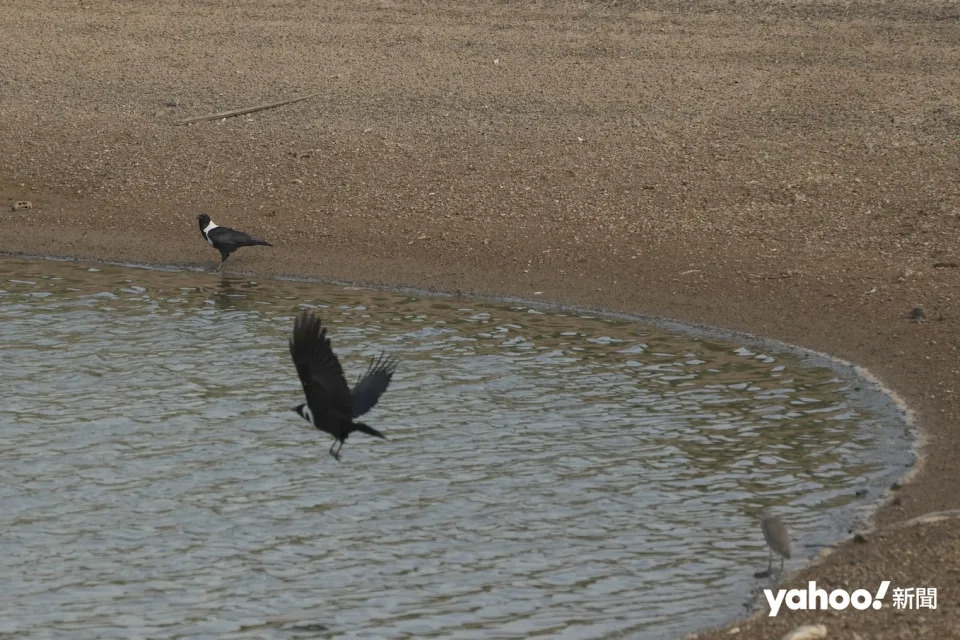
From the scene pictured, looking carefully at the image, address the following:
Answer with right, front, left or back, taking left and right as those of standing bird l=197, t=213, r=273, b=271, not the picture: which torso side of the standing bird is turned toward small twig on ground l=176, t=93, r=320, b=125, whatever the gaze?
right

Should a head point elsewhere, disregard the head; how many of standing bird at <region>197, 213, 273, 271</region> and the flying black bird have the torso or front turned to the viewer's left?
2

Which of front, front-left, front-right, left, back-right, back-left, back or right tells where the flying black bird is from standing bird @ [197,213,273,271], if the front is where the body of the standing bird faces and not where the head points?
left

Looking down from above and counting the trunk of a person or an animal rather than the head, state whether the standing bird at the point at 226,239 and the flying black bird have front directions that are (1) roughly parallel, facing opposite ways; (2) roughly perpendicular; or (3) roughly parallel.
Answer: roughly parallel

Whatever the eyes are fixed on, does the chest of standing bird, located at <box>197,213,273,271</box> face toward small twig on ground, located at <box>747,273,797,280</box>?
no

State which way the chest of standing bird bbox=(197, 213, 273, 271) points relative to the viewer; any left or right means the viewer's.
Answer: facing to the left of the viewer

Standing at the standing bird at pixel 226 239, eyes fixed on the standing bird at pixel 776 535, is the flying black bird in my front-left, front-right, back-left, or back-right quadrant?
front-right

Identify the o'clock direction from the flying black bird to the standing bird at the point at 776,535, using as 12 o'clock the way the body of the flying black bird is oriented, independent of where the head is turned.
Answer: The standing bird is roughly at 6 o'clock from the flying black bird.

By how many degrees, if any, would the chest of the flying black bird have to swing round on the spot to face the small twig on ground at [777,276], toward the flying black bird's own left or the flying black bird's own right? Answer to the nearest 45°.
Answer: approximately 135° to the flying black bird's own right

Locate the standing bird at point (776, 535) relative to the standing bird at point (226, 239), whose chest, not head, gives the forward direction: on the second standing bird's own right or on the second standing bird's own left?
on the second standing bird's own left

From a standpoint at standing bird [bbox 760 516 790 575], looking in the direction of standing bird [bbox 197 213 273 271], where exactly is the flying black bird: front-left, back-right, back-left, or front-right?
front-left

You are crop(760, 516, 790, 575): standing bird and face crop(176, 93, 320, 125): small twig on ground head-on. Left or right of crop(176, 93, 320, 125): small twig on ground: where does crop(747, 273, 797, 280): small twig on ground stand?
right

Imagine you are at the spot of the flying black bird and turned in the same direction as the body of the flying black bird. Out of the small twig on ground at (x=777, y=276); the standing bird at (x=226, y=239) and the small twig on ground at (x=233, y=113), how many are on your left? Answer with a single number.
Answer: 0

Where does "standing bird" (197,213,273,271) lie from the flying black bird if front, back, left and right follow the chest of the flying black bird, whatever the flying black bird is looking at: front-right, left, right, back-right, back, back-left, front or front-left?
right

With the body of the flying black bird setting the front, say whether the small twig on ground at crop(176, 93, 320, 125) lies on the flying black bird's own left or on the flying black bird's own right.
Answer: on the flying black bird's own right

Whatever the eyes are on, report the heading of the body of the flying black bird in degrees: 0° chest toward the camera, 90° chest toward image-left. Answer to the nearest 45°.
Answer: approximately 90°

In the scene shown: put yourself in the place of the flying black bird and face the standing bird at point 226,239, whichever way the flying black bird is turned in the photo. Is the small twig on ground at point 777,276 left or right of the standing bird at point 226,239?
right
